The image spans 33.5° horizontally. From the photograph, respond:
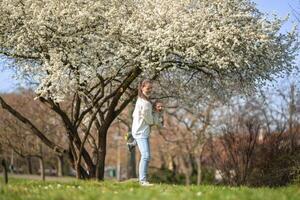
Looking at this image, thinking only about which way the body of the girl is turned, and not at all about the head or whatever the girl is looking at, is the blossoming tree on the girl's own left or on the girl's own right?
on the girl's own left

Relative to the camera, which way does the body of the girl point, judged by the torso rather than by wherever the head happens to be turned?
to the viewer's right
